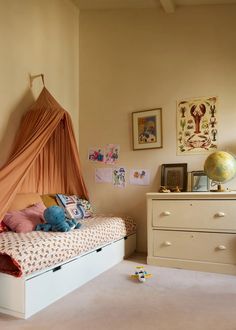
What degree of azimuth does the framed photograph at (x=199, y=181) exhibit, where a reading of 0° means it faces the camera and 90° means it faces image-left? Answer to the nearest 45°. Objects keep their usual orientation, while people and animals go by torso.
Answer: approximately 0°

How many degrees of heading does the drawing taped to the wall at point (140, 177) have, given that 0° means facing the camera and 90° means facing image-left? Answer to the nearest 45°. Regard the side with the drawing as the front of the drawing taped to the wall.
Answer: approximately 0°

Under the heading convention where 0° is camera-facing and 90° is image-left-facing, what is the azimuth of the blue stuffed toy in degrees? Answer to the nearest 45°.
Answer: approximately 315°

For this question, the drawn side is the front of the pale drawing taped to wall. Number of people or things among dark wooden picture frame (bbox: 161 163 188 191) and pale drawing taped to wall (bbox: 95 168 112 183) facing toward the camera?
2

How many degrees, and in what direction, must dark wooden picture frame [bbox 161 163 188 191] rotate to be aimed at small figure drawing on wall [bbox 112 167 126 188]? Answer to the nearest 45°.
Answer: approximately 90° to its right

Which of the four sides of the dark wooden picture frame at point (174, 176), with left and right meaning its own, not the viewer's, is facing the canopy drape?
right
